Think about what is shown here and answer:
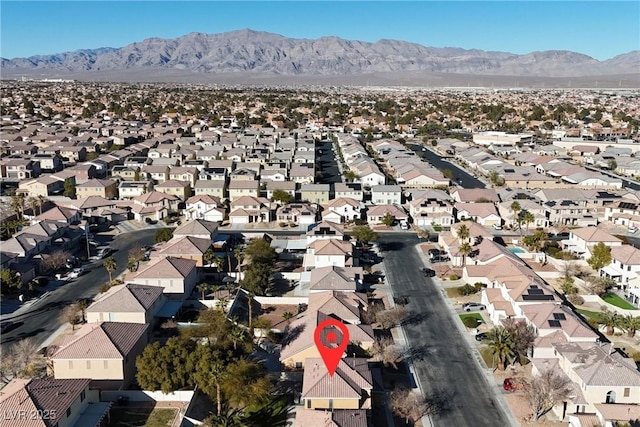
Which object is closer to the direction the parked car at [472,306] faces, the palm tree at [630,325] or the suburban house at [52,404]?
the palm tree

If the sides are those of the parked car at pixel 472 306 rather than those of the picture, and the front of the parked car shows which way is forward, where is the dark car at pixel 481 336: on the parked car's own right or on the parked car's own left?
on the parked car's own right

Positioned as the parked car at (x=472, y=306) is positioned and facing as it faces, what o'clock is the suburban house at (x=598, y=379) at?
The suburban house is roughly at 2 o'clock from the parked car.

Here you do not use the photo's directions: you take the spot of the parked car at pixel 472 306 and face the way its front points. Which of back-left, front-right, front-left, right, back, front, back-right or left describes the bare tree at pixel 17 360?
back-right

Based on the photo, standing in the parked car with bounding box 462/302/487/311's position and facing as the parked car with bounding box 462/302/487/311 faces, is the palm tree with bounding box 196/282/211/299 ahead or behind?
behind

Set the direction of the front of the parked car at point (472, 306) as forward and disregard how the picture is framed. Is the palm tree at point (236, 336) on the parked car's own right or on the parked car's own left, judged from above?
on the parked car's own right

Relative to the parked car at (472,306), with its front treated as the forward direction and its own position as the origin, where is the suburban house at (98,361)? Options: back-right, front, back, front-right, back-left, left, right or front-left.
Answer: back-right

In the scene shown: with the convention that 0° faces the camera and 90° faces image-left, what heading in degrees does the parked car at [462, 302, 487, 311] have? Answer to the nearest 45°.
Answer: approximately 270°
